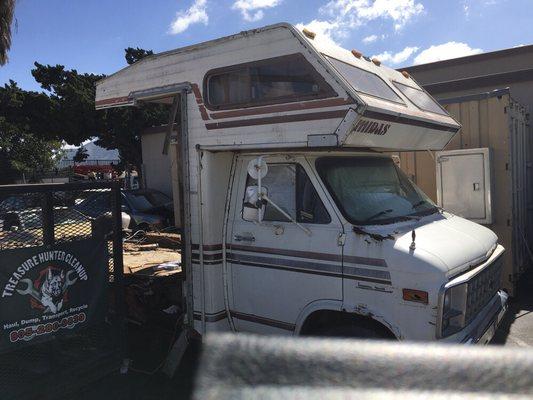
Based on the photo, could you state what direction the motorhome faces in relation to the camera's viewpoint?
facing the viewer and to the right of the viewer

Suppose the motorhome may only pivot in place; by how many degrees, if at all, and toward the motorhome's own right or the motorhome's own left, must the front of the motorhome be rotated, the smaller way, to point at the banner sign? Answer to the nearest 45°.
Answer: approximately 135° to the motorhome's own right

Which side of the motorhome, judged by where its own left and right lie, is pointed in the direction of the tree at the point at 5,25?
back

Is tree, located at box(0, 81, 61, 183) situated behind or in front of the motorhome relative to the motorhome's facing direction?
behind

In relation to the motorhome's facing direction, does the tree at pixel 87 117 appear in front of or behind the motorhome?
behind
